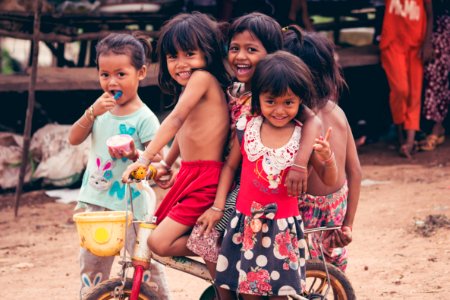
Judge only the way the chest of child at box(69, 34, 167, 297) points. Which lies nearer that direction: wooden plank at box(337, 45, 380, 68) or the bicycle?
the bicycle

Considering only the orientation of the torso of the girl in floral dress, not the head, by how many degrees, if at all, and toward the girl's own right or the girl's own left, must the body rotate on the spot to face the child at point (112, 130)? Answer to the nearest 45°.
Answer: approximately 135° to the girl's own right

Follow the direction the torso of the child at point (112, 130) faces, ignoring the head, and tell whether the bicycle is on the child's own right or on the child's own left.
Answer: on the child's own left

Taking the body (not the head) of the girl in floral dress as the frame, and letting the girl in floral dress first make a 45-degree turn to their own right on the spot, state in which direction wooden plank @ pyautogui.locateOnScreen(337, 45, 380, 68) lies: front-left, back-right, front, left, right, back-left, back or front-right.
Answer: back-right

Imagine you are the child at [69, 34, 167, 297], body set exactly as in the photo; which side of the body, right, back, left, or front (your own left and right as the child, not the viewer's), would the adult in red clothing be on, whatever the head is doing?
back

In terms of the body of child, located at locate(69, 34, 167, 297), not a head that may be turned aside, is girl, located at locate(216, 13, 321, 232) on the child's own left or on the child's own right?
on the child's own left

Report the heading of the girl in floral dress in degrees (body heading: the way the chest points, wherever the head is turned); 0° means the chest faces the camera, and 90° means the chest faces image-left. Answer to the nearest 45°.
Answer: approximately 0°

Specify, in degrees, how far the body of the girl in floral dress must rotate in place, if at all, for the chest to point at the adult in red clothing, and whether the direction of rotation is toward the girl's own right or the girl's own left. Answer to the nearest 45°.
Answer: approximately 180°

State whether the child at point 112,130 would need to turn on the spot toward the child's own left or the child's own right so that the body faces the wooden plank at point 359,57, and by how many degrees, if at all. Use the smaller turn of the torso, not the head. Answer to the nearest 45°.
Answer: approximately 180°
